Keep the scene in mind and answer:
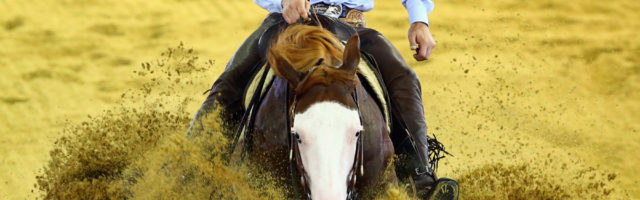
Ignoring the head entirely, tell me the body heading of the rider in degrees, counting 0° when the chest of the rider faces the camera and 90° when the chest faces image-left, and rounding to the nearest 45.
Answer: approximately 0°

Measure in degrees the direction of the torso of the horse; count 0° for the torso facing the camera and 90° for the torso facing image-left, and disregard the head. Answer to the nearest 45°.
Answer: approximately 0°
